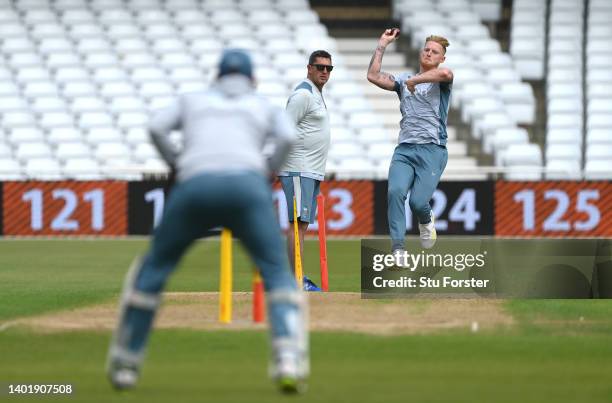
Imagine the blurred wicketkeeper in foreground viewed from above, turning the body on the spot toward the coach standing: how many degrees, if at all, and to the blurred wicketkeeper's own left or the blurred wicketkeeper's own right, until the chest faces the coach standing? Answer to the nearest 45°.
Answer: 0° — they already face them

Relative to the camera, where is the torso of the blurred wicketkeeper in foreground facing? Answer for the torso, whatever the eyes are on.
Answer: away from the camera
